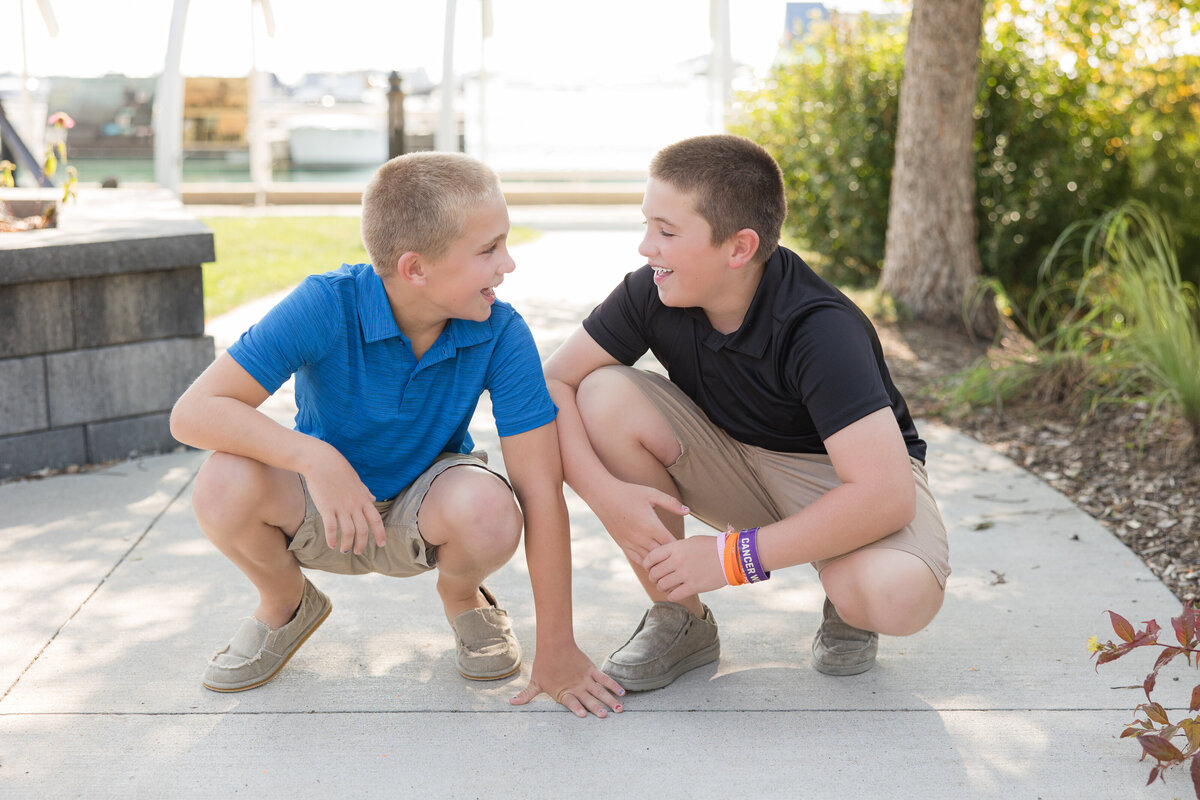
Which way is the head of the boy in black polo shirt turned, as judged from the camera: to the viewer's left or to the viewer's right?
to the viewer's left

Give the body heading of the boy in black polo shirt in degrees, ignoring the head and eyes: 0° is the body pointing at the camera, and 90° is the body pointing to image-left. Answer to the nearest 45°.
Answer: approximately 45°

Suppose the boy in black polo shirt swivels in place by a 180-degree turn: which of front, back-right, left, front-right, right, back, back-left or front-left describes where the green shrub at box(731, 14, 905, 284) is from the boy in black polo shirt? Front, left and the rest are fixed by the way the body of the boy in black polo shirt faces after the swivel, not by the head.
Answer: front-left

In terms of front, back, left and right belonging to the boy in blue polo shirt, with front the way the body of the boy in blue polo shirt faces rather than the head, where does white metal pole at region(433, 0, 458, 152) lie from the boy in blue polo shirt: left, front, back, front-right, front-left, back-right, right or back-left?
back

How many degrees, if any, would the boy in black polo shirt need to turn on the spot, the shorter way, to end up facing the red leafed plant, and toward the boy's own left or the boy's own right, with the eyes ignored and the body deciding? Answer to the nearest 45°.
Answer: approximately 90° to the boy's own left

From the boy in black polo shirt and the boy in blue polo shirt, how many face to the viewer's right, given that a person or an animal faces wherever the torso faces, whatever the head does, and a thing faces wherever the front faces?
0

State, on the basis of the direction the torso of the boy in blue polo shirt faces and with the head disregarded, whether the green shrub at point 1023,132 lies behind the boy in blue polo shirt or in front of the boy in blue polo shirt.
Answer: behind

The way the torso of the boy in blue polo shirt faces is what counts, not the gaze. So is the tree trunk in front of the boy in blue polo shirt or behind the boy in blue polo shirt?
behind

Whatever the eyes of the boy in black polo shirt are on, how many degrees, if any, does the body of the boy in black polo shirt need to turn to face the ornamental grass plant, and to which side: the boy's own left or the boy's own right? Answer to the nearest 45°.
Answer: approximately 180°

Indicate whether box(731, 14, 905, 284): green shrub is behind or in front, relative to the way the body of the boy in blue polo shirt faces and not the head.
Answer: behind

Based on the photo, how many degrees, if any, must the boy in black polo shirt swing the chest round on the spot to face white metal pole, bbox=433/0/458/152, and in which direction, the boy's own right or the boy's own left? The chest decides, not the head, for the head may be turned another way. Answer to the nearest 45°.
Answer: approximately 135° to the boy's own right

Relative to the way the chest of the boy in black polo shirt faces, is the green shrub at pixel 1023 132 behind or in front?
behind
